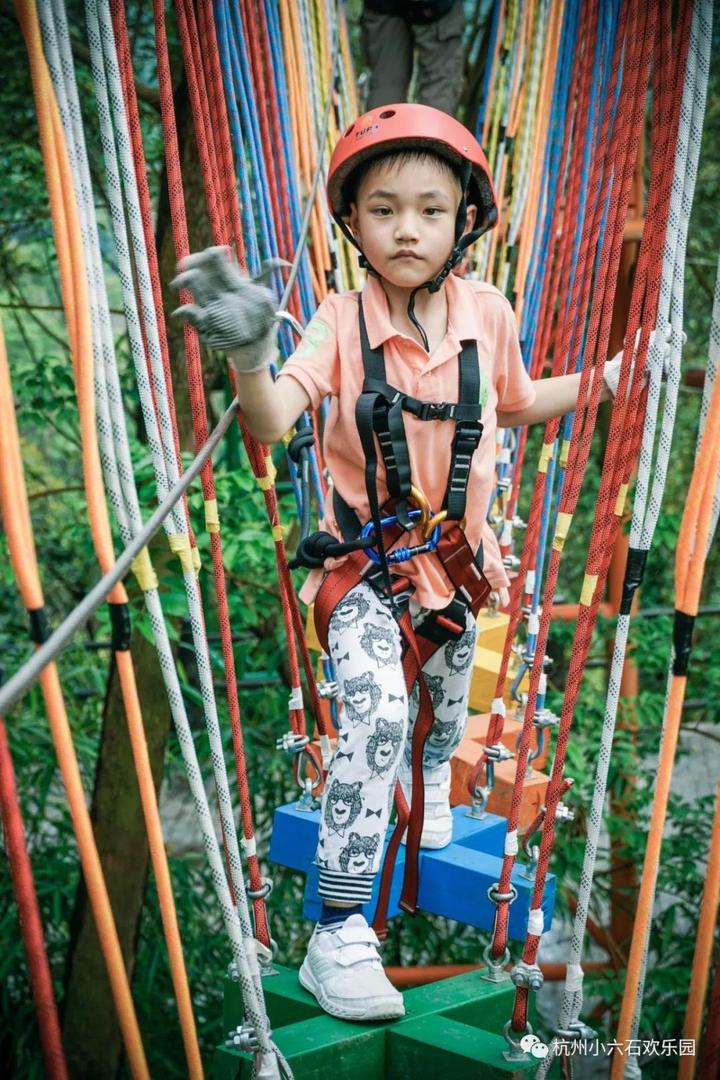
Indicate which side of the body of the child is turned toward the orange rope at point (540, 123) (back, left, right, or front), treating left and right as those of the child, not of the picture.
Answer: back

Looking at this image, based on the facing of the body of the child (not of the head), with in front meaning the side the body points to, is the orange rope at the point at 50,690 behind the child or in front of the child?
in front

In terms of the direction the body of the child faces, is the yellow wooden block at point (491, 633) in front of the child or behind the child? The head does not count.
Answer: behind

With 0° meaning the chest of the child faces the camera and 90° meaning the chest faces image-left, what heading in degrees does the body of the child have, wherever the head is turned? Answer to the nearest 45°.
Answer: approximately 0°
